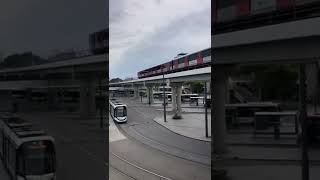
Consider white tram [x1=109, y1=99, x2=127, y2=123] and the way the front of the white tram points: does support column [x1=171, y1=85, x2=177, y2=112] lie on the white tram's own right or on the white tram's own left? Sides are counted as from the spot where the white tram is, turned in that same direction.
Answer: on the white tram's own left

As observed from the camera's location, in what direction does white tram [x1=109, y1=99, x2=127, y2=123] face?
facing the viewer and to the right of the viewer
